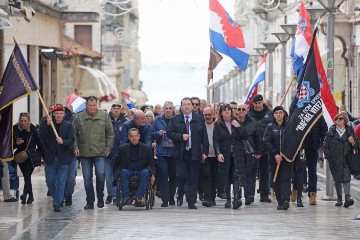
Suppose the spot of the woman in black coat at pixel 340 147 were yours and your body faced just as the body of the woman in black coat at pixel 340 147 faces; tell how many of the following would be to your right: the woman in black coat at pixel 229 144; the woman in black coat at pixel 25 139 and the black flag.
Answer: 3

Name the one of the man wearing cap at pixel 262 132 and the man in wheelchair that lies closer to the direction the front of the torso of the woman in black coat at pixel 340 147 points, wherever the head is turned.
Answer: the man in wheelchair

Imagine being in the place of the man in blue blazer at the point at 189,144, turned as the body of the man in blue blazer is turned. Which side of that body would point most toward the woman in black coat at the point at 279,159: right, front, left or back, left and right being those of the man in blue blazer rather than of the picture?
left

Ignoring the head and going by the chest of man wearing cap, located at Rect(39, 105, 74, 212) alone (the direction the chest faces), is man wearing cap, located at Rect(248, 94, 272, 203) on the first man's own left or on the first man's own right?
on the first man's own left

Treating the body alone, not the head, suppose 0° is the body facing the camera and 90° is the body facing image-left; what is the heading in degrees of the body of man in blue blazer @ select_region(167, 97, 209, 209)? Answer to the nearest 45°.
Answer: approximately 0°

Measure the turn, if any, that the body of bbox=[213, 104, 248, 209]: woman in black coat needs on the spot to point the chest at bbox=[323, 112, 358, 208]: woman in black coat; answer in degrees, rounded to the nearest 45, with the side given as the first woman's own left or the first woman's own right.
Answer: approximately 90° to the first woman's own left
